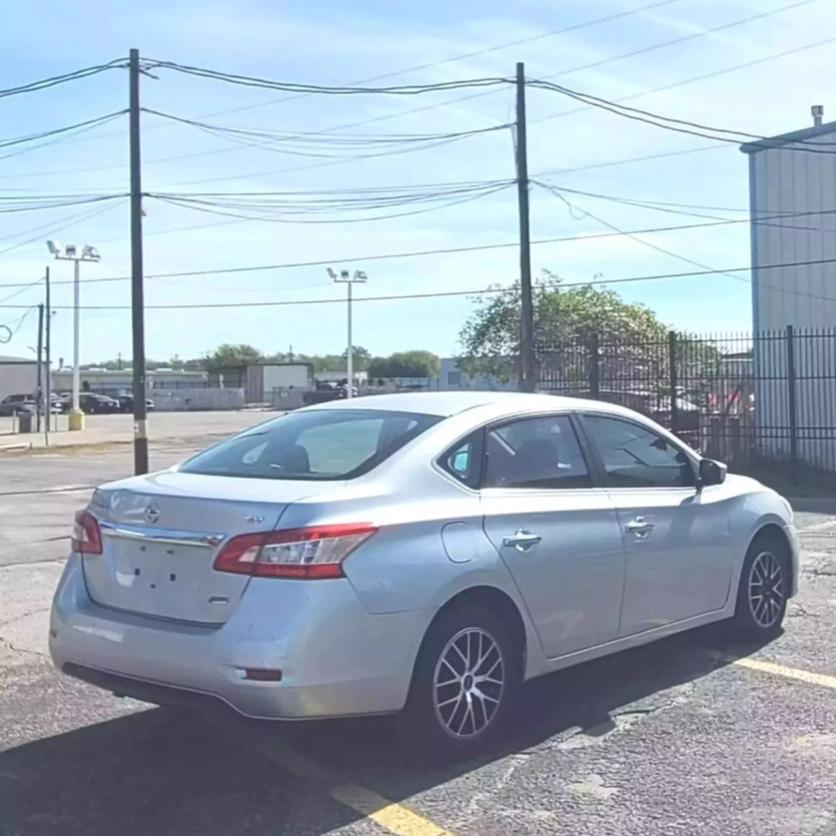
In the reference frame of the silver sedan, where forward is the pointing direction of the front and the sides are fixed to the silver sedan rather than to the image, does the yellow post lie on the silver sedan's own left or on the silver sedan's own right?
on the silver sedan's own left

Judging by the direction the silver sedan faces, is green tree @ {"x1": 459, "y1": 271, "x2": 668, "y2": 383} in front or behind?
in front

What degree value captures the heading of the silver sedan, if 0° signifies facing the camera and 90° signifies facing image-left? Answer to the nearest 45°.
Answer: approximately 225°

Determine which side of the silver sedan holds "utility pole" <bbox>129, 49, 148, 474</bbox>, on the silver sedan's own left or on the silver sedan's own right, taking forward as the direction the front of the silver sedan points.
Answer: on the silver sedan's own left

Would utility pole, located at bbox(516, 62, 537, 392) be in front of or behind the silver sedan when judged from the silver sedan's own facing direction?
in front

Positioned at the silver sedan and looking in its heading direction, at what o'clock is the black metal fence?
The black metal fence is roughly at 11 o'clock from the silver sedan.
